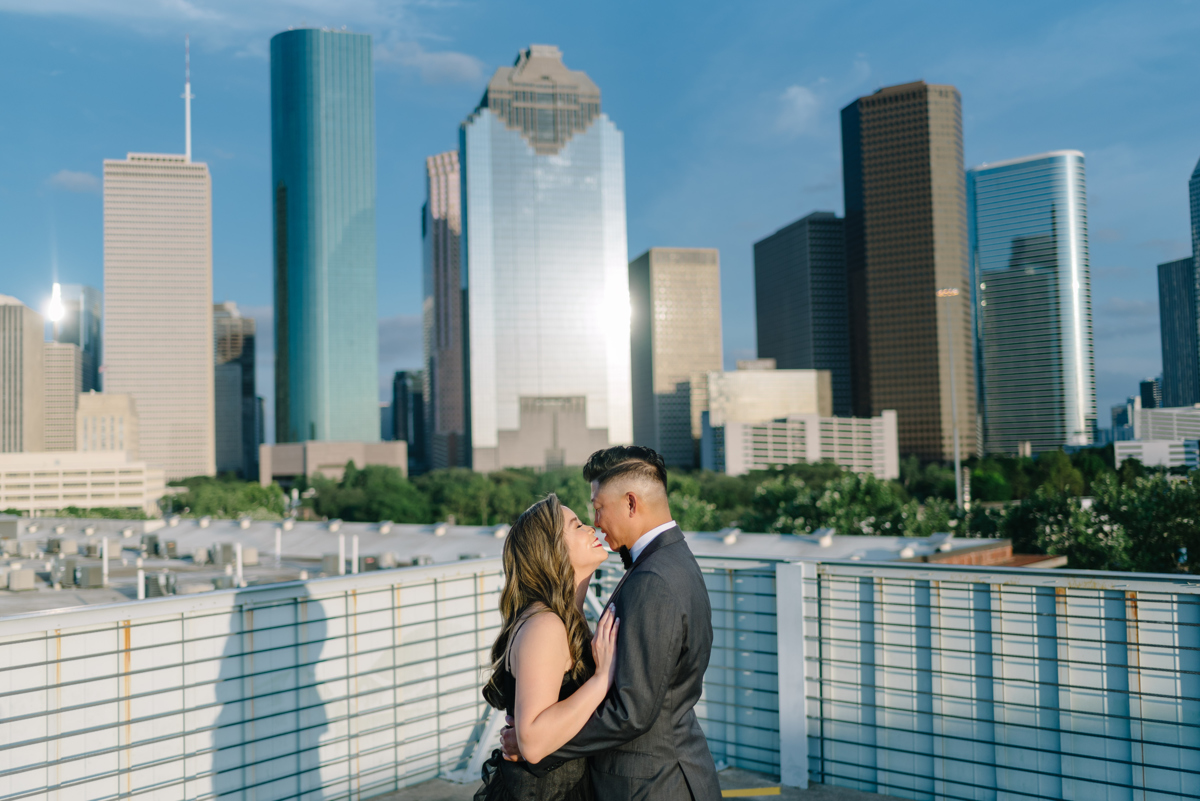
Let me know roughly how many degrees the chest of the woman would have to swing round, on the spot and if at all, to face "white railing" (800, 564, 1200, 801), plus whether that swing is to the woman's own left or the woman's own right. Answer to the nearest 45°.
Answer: approximately 45° to the woman's own left

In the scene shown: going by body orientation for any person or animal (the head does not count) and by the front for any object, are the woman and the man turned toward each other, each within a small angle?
yes

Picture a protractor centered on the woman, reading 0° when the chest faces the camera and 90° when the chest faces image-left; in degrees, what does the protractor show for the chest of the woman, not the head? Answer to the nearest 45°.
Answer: approximately 270°

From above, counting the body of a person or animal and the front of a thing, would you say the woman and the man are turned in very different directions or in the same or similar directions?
very different directions

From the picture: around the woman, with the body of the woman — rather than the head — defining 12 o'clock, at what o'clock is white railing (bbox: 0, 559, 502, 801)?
The white railing is roughly at 8 o'clock from the woman.

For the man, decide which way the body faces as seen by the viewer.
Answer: to the viewer's left

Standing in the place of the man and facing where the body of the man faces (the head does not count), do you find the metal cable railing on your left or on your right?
on your right

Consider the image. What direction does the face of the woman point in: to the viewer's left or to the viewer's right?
to the viewer's right

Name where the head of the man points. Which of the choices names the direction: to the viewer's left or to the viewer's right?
to the viewer's left

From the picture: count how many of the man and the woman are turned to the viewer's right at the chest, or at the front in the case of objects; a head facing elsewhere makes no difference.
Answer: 1
